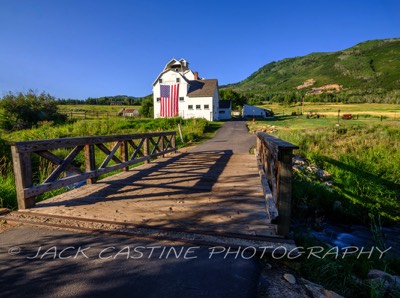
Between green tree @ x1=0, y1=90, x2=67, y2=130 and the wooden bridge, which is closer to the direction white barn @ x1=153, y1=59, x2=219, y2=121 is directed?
the wooden bridge

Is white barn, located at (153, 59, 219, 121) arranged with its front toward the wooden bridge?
yes

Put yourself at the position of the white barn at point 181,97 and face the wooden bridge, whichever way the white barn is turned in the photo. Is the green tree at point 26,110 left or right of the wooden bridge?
right

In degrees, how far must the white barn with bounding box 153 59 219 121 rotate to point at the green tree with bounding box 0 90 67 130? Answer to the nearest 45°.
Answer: approximately 45° to its right

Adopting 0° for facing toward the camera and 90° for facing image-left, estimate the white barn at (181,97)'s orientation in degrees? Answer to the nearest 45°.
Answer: approximately 0°

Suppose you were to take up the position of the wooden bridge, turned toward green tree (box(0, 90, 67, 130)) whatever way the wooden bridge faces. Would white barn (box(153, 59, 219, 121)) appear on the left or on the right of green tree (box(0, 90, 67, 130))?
right
